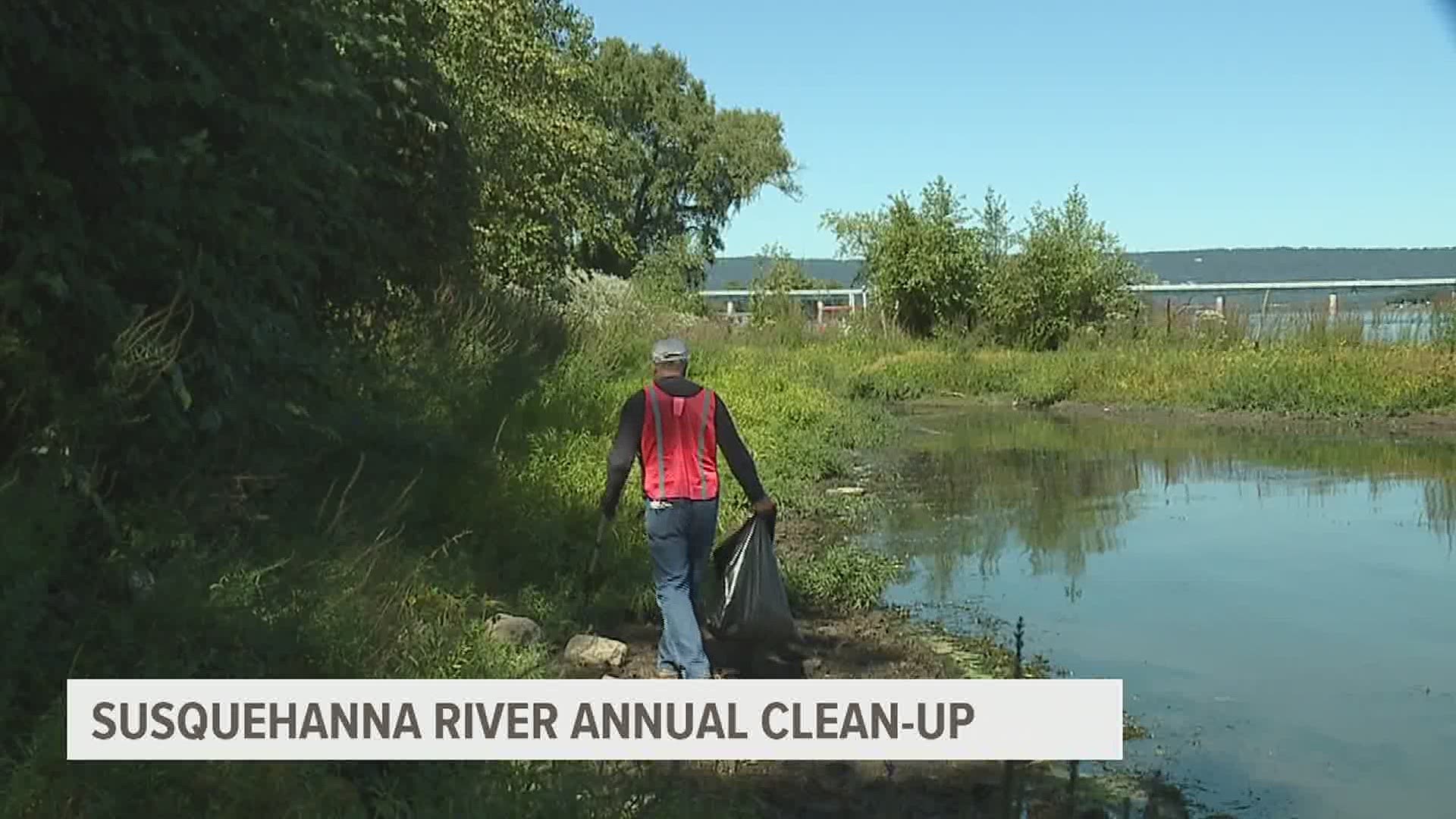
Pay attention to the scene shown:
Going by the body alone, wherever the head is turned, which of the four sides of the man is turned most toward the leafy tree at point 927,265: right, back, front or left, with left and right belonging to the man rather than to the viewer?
front

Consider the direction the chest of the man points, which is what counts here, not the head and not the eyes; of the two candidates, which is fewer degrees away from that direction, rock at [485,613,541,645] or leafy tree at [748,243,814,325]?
the leafy tree

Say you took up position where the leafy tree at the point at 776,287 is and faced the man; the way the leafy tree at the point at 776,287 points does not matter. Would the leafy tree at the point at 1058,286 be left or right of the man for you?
left

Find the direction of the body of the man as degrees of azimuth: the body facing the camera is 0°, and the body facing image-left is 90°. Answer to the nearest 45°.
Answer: approximately 180°

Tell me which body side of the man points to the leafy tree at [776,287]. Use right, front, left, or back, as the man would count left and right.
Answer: front

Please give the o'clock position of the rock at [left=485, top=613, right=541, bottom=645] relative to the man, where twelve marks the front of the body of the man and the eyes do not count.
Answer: The rock is roughly at 10 o'clock from the man.

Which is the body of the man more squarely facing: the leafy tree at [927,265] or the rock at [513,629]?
the leafy tree
